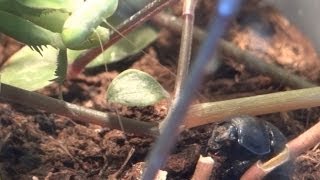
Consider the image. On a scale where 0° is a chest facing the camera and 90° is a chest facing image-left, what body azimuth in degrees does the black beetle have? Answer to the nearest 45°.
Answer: approximately 90°
